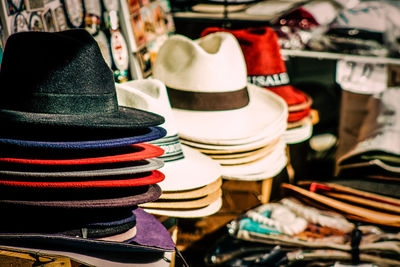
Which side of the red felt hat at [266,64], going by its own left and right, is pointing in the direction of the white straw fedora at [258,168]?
front

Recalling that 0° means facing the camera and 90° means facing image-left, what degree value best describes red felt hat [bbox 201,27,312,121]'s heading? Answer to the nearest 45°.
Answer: approximately 0°

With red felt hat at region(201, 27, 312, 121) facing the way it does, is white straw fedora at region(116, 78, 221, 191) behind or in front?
in front

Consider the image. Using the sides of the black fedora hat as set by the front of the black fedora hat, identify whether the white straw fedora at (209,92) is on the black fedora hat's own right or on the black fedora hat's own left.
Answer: on the black fedora hat's own left
